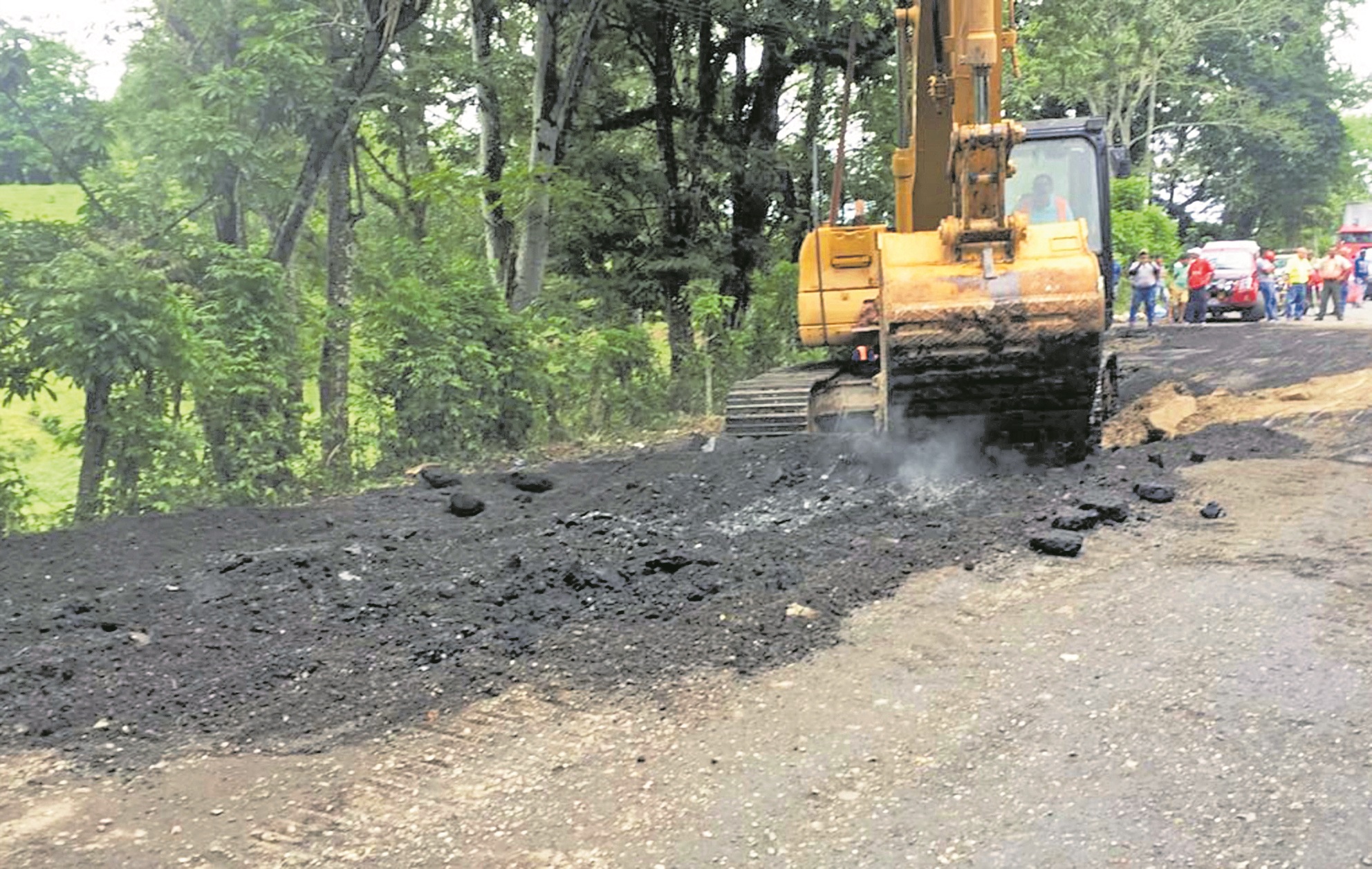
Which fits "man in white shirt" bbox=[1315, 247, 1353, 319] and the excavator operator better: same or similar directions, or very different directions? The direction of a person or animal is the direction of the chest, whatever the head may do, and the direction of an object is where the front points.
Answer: same or similar directions

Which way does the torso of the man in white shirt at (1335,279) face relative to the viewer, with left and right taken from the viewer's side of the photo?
facing the viewer

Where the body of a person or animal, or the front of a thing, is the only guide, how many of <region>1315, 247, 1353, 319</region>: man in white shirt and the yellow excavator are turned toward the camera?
2

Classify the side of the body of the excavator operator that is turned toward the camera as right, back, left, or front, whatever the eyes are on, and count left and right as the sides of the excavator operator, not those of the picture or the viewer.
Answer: front

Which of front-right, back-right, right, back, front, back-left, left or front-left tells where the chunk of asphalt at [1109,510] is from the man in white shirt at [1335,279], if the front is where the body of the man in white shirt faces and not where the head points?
front

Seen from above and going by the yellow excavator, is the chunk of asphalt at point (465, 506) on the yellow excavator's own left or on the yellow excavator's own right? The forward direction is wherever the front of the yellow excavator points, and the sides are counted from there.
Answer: on the yellow excavator's own right

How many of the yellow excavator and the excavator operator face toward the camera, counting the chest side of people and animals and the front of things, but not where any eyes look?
2

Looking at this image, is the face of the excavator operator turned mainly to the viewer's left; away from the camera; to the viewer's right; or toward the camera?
toward the camera

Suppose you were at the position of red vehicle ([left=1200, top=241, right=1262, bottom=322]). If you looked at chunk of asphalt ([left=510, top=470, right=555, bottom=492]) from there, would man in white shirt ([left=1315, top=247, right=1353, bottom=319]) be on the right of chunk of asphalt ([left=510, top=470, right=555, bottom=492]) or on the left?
left

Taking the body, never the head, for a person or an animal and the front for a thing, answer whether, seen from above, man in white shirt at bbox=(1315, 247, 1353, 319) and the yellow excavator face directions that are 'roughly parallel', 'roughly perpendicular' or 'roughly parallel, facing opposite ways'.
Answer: roughly parallel

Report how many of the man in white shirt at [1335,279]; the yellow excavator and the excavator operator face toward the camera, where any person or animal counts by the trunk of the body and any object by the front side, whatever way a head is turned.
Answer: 3

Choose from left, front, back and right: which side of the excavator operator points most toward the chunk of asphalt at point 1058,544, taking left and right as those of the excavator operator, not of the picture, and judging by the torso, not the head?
front

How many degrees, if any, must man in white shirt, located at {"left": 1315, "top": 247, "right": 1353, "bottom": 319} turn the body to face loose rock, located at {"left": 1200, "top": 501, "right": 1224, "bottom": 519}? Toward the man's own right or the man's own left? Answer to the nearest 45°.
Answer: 0° — they already face it

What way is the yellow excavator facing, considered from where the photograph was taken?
facing the viewer
